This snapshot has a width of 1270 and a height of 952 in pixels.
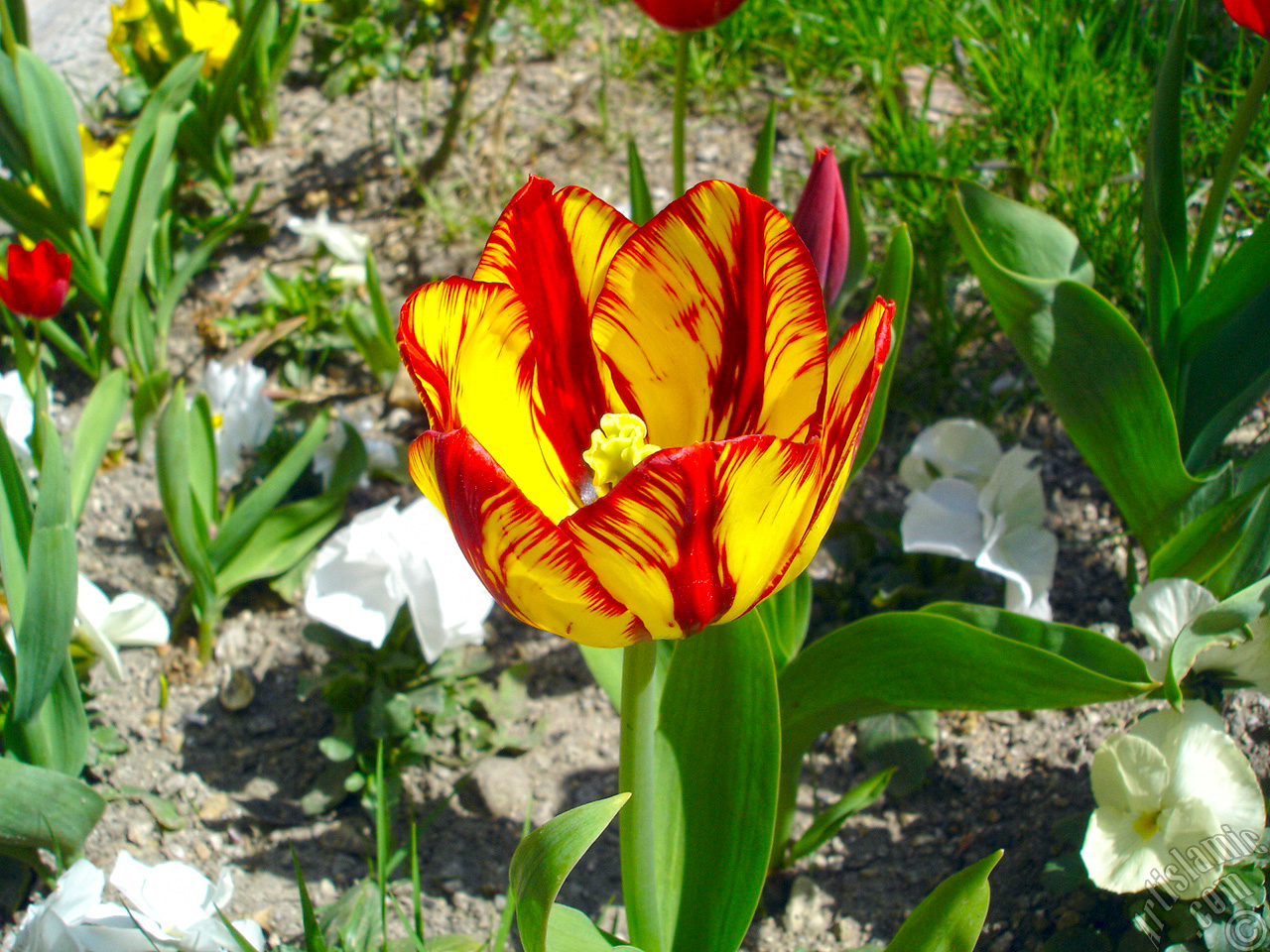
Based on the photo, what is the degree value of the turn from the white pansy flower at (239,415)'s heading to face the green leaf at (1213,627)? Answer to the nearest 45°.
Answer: approximately 135° to its left

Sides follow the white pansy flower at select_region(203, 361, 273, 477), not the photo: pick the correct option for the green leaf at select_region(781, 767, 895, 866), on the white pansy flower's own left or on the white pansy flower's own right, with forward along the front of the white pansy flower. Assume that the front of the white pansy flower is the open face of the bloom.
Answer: on the white pansy flower's own left

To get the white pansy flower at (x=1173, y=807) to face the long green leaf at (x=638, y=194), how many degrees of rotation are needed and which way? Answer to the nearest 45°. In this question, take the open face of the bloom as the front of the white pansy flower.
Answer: approximately 135° to its right

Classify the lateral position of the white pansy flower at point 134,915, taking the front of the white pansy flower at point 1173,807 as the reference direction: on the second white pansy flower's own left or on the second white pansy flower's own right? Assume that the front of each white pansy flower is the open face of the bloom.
on the second white pansy flower's own right
